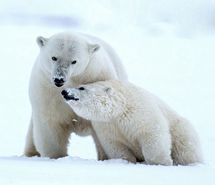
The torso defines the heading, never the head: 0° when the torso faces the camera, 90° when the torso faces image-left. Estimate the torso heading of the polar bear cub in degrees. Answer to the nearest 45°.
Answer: approximately 45°
